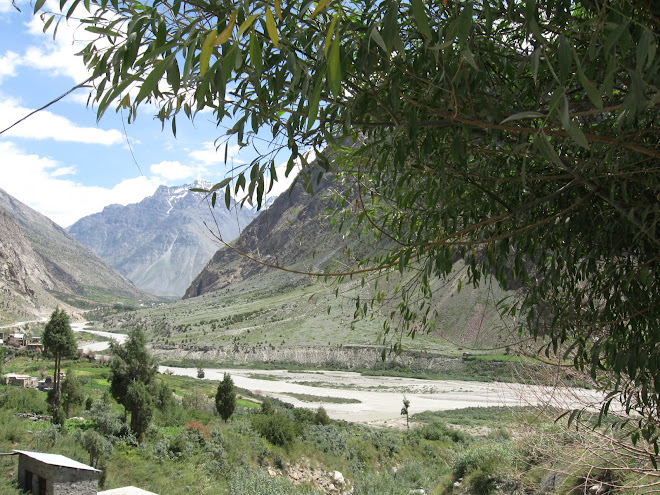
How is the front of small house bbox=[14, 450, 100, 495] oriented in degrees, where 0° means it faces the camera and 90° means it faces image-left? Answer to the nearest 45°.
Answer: approximately 45°

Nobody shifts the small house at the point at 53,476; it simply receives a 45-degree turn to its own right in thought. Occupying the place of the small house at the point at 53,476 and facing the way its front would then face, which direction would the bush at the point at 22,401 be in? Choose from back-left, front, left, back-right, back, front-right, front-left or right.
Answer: right

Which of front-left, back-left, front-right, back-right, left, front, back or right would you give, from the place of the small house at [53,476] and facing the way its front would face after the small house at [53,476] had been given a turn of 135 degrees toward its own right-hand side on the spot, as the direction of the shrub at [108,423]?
front

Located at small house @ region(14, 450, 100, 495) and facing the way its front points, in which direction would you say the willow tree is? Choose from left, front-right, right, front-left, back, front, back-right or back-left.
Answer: front-left

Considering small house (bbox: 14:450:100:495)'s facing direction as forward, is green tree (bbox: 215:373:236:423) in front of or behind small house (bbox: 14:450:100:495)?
behind

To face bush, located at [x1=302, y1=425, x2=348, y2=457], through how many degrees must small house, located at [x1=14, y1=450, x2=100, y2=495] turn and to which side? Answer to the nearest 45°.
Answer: approximately 180°

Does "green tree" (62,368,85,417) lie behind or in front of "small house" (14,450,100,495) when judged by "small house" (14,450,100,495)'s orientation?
behind

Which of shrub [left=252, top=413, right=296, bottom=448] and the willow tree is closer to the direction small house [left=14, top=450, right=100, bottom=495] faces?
the willow tree
